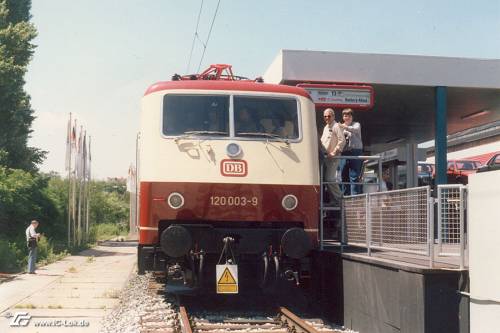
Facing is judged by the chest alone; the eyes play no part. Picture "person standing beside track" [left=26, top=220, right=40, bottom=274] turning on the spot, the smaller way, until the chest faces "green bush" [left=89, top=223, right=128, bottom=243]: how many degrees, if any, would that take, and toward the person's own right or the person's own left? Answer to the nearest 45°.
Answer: approximately 90° to the person's own left

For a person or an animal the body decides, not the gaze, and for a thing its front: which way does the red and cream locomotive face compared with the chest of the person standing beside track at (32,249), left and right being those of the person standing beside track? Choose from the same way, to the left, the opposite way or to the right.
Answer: to the right

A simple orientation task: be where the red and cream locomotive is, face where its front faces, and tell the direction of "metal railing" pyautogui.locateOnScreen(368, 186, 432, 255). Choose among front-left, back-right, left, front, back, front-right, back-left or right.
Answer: front-left

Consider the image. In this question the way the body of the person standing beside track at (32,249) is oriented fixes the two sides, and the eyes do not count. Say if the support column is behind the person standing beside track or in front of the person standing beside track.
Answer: in front

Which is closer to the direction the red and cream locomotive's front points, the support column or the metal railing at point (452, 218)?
the metal railing

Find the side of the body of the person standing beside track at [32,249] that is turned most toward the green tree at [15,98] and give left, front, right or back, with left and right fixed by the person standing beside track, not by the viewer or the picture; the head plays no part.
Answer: left

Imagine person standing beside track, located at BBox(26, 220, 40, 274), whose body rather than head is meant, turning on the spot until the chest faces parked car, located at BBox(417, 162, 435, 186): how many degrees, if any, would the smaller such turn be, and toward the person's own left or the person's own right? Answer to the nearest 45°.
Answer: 0° — they already face it

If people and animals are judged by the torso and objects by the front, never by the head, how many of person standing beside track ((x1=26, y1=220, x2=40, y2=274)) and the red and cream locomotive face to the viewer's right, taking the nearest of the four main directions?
1

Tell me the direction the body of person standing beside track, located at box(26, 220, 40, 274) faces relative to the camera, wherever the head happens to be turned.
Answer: to the viewer's right
